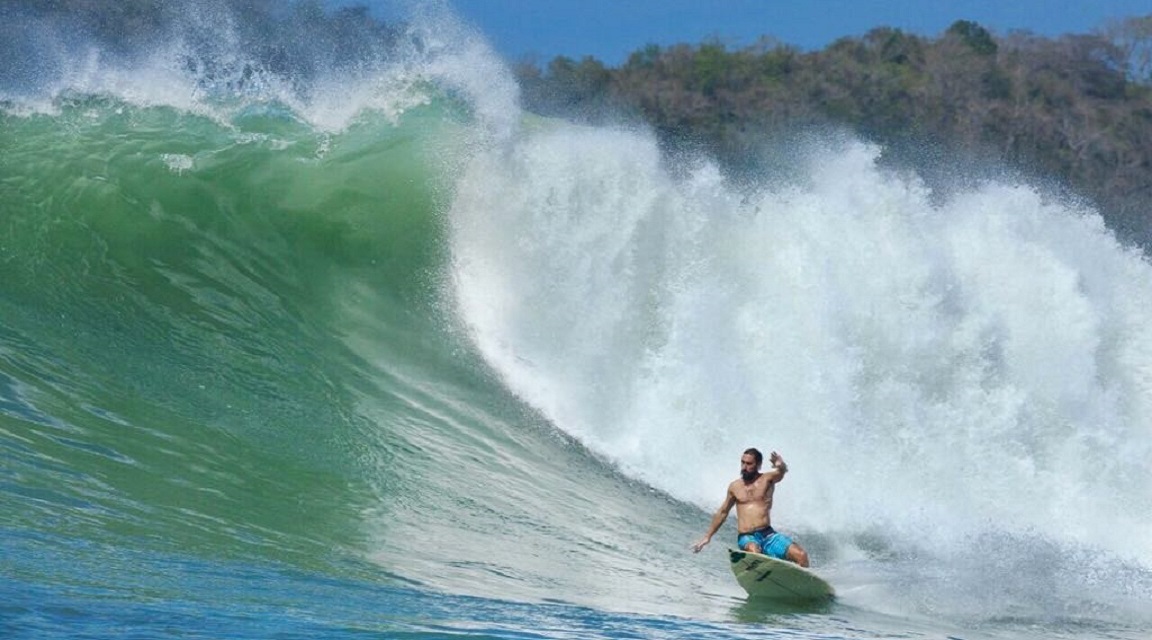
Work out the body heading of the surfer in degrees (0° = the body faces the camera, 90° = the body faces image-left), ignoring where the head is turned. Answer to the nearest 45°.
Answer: approximately 0°

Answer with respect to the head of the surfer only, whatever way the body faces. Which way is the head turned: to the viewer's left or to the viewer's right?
to the viewer's left
